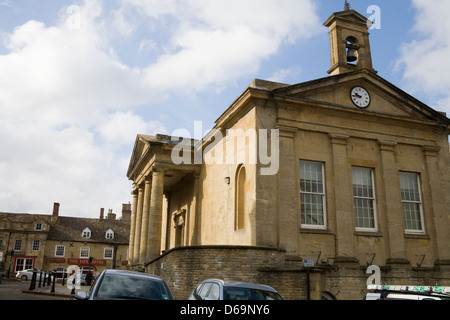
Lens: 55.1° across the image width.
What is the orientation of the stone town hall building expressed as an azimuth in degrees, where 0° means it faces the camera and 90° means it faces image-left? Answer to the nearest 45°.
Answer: approximately 45°

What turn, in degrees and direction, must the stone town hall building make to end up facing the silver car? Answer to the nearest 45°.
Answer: approximately 45° to its left

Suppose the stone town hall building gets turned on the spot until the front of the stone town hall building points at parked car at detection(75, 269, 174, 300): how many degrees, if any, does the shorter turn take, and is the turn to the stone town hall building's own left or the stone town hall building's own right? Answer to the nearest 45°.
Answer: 0° — it already faces it
